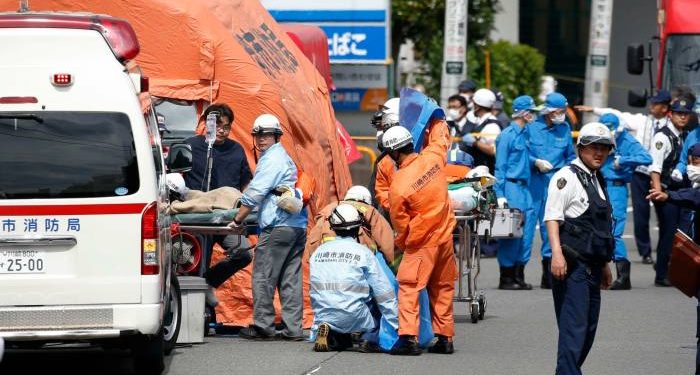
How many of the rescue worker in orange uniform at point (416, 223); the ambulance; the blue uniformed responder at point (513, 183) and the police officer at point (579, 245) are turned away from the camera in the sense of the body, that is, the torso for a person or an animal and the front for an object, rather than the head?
2

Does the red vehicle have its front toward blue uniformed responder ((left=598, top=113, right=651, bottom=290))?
yes

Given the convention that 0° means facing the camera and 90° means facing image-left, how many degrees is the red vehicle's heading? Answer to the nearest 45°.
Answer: approximately 0°

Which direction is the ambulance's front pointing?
away from the camera

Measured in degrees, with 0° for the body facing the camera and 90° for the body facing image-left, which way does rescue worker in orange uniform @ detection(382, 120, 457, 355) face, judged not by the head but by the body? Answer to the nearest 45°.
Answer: approximately 180°

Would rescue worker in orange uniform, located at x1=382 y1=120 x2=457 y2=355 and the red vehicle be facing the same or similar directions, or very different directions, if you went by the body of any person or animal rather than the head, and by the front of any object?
very different directions

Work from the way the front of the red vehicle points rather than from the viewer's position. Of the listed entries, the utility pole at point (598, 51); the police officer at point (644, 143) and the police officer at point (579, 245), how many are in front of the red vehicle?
2

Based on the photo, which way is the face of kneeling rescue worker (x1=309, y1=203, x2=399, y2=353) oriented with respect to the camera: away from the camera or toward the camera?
away from the camera

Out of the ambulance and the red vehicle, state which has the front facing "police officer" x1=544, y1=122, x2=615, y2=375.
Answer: the red vehicle
